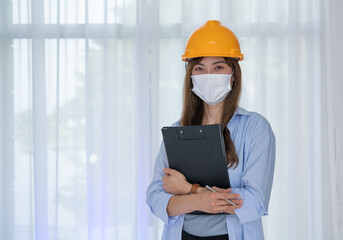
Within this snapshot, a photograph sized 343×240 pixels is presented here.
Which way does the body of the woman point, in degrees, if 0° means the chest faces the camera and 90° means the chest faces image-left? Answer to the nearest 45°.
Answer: approximately 0°
